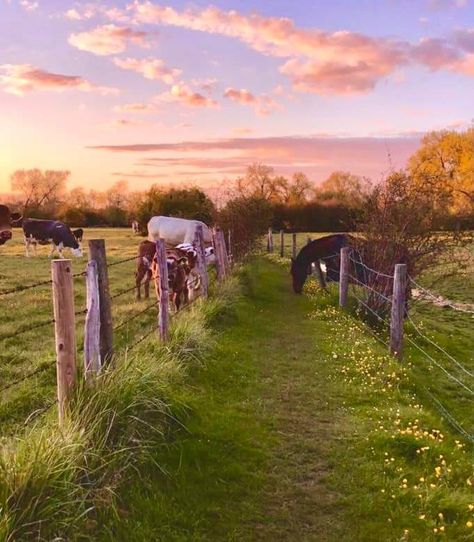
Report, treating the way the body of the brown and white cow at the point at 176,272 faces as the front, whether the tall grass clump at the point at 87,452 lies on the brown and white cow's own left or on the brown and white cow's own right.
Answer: on the brown and white cow's own right

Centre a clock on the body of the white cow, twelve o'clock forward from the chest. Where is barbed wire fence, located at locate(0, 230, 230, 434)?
The barbed wire fence is roughly at 3 o'clock from the white cow.

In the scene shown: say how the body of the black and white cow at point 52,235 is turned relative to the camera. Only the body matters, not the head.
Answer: to the viewer's right

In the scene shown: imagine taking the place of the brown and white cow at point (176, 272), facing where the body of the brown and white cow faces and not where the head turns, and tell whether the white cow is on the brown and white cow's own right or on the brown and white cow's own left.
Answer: on the brown and white cow's own left

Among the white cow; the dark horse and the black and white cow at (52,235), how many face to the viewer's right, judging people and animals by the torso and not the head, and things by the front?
2

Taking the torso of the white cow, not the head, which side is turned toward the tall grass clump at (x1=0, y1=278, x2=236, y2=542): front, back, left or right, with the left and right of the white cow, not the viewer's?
right

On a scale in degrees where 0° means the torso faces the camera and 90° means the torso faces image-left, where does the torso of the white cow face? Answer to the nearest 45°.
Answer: approximately 270°

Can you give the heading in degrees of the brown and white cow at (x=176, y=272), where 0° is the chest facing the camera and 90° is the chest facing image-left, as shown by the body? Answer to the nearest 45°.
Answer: approximately 315°

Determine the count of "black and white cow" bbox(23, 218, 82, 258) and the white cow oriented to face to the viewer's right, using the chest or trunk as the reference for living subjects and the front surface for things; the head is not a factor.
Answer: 2

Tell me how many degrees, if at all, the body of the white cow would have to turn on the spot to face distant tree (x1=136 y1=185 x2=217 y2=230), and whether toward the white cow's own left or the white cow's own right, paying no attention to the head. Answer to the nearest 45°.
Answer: approximately 90° to the white cow's own left

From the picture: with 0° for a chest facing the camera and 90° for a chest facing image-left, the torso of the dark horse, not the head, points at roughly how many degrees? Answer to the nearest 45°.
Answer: approximately 90°

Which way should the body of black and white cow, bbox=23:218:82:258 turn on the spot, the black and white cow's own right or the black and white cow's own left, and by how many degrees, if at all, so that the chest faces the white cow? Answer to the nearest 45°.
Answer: approximately 45° to the black and white cow's own right

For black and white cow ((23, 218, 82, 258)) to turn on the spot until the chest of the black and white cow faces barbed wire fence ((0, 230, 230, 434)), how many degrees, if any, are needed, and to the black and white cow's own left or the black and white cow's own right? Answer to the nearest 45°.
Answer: approximately 90° to the black and white cow's own right
